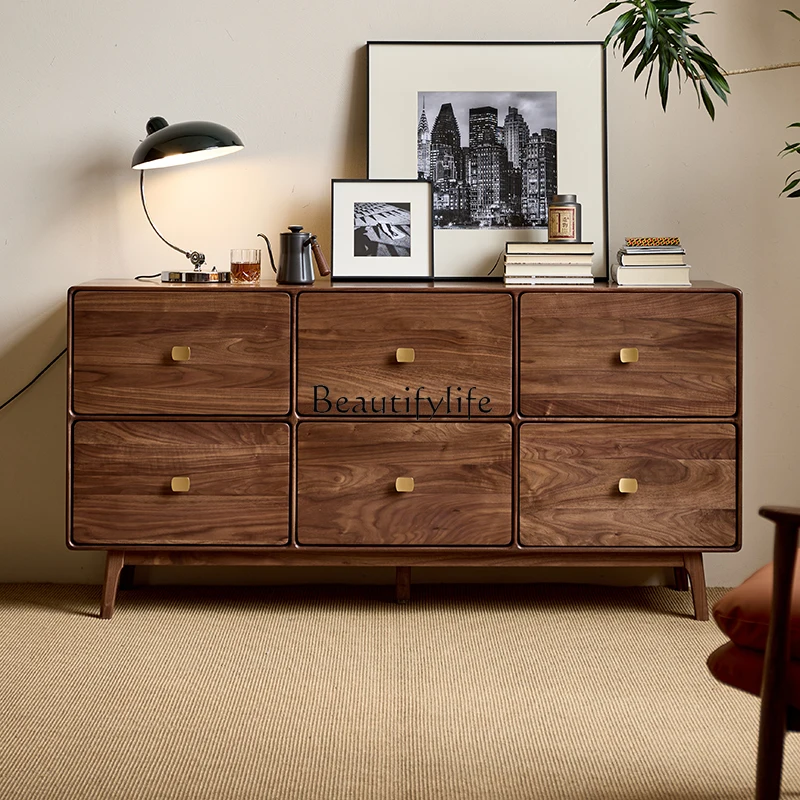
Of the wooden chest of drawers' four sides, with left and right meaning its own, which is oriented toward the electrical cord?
right

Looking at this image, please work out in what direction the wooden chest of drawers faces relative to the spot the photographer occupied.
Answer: facing the viewer

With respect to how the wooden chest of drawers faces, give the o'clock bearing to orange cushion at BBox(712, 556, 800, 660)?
The orange cushion is roughly at 11 o'clock from the wooden chest of drawers.

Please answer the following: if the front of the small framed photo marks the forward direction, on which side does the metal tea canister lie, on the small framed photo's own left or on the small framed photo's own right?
on the small framed photo's own left

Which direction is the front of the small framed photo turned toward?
toward the camera

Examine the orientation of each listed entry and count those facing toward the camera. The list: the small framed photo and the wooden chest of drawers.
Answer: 2

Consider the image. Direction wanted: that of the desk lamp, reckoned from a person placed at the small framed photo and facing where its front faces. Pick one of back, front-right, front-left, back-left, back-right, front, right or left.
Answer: right

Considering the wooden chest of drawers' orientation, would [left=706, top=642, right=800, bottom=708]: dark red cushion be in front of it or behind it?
in front
